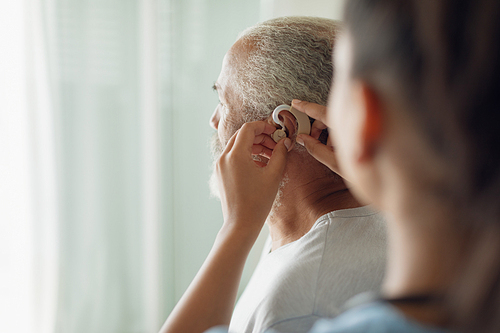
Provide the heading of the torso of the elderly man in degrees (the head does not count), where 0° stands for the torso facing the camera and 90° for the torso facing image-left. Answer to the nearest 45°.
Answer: approximately 135°

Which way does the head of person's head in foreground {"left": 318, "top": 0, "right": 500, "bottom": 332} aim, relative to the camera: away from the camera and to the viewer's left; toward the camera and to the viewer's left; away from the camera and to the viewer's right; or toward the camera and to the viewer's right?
away from the camera and to the viewer's left

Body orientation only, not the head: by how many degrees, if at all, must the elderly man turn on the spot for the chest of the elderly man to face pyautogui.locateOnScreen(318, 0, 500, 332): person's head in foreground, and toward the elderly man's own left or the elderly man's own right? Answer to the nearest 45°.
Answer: approximately 135° to the elderly man's own left

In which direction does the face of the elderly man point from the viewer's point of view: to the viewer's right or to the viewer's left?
to the viewer's left

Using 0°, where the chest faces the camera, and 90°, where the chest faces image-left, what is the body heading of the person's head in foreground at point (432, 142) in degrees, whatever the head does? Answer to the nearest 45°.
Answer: approximately 135°
